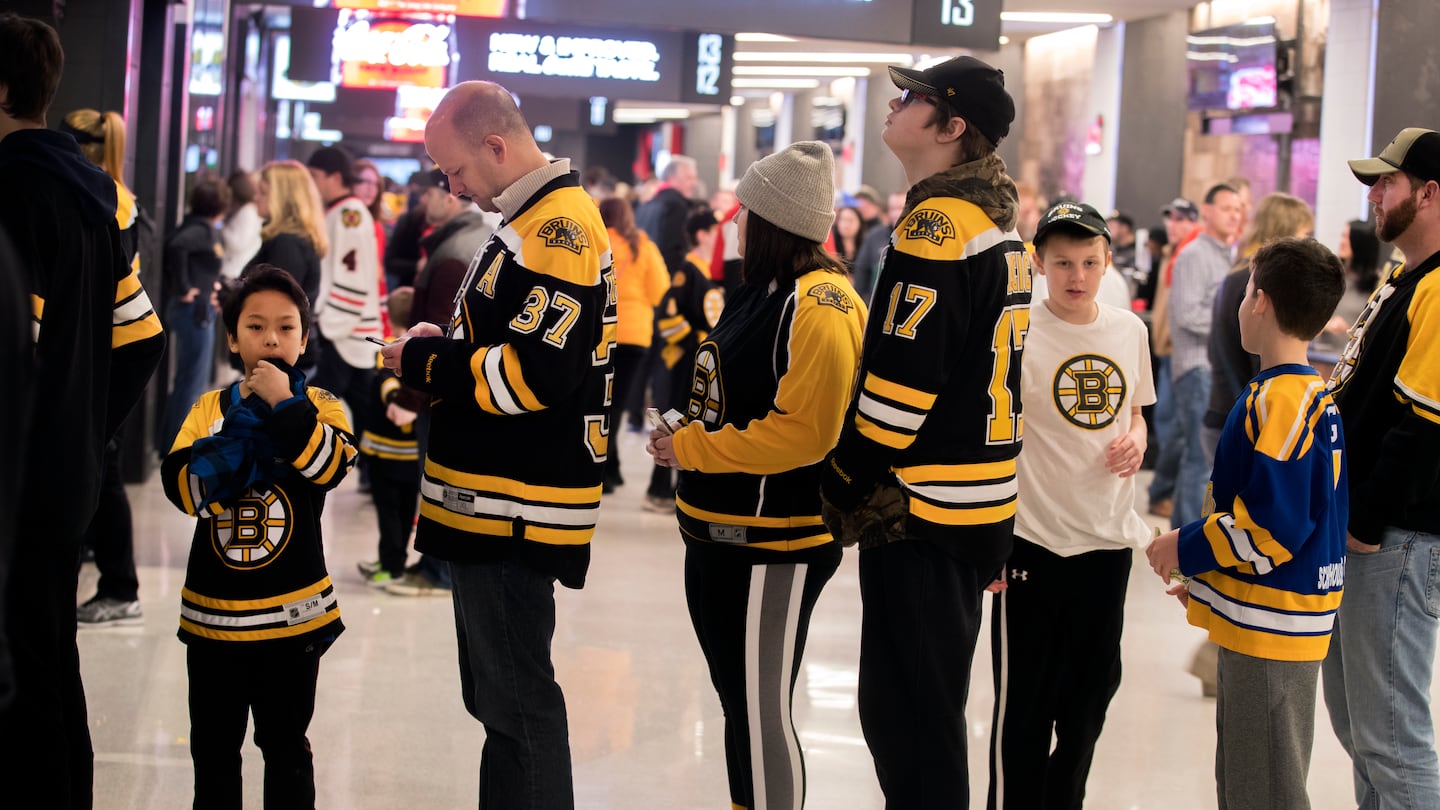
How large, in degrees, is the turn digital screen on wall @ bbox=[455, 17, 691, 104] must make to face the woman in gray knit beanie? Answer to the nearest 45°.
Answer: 0° — it already faces them

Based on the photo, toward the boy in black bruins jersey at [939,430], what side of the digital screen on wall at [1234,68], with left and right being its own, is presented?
front

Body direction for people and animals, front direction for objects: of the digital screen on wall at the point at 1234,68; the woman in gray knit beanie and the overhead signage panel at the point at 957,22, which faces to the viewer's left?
the woman in gray knit beanie

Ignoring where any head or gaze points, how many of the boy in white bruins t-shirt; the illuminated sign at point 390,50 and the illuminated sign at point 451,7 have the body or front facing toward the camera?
3

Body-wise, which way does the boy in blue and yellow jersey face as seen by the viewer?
to the viewer's left

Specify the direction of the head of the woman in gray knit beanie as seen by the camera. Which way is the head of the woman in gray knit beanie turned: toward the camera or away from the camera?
away from the camera
